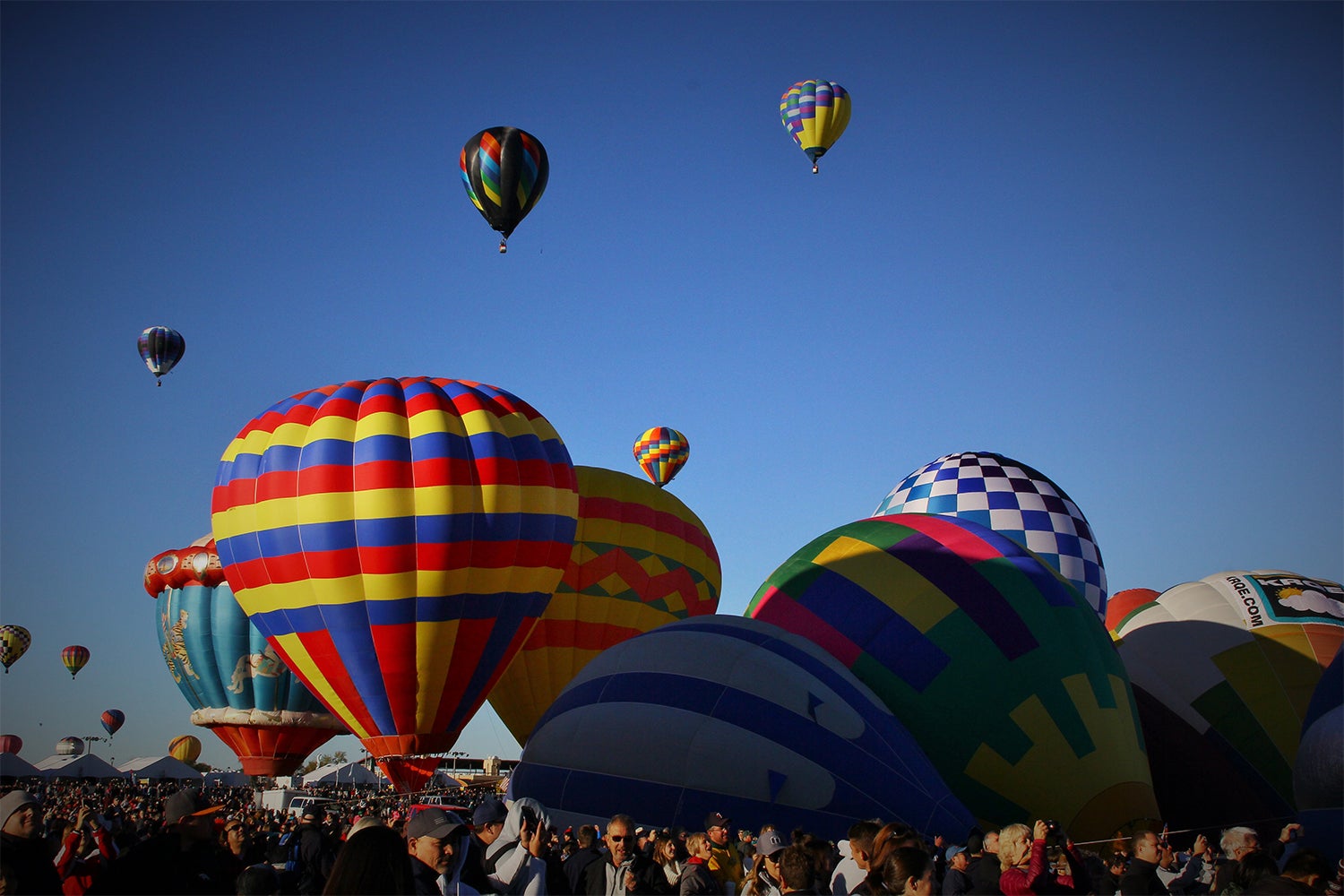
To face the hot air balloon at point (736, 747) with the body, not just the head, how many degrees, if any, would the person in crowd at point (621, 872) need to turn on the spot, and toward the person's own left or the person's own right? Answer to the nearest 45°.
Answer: approximately 180°

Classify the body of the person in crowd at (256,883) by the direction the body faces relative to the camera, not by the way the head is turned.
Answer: away from the camera

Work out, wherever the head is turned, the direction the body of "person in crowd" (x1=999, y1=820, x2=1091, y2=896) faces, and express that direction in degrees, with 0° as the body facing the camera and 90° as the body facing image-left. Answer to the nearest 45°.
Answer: approximately 270°

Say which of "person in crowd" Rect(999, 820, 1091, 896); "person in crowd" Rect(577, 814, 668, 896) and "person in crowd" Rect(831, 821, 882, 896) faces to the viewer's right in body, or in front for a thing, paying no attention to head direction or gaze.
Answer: "person in crowd" Rect(999, 820, 1091, 896)
